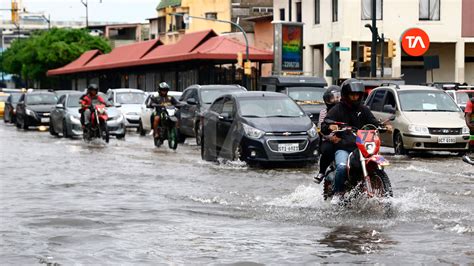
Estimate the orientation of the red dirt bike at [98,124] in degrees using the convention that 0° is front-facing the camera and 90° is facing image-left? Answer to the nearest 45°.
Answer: approximately 315°

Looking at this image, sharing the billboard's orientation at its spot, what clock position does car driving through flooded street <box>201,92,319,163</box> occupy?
The car driving through flooded street is roughly at 12 o'clock from the billboard.

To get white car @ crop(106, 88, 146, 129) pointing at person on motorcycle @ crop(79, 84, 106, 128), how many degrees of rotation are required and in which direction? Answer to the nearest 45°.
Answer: approximately 45° to its right

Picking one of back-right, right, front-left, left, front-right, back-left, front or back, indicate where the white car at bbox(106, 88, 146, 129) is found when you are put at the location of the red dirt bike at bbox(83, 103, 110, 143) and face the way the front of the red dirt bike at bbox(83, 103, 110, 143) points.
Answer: back-left

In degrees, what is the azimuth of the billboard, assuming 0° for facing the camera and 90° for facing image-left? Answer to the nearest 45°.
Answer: approximately 0°

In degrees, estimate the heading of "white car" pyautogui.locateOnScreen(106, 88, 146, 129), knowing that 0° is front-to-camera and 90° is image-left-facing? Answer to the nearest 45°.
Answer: approximately 315°

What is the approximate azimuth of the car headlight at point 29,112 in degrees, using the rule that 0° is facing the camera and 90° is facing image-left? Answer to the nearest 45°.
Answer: approximately 315°
